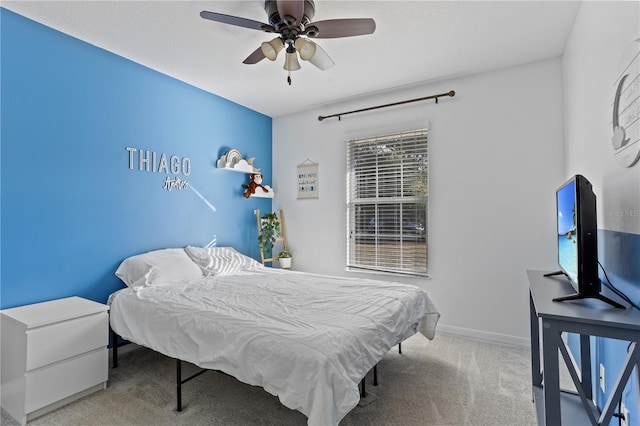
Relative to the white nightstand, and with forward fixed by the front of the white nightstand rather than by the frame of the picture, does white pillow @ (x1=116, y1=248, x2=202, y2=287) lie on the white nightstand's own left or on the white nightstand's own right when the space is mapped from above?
on the white nightstand's own left

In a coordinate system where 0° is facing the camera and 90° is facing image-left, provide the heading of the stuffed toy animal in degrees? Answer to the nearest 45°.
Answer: approximately 315°

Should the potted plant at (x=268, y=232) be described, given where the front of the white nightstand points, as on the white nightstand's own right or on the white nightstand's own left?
on the white nightstand's own left

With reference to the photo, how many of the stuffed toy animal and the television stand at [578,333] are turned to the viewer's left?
1

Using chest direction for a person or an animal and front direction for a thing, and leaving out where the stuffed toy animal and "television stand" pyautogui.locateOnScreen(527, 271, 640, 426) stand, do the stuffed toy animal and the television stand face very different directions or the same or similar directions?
very different directions

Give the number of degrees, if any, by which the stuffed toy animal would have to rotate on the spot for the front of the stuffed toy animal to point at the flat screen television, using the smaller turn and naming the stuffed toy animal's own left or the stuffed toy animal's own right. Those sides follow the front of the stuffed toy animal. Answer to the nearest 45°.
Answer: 0° — it already faces it

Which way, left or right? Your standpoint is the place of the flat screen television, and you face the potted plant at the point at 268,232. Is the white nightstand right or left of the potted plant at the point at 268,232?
left

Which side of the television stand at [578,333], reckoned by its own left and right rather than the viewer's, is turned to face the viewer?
left

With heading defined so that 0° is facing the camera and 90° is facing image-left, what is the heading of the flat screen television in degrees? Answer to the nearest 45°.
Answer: approximately 90°
